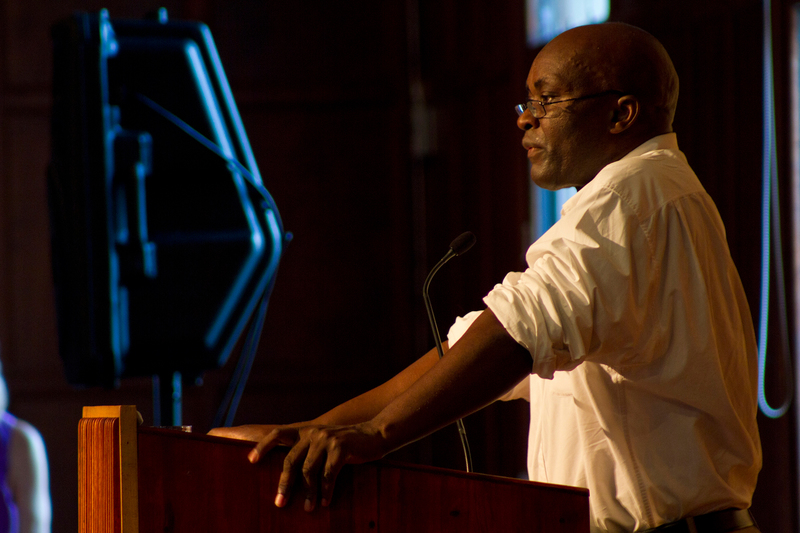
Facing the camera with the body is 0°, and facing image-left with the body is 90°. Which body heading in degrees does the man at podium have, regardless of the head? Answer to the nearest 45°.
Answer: approximately 90°

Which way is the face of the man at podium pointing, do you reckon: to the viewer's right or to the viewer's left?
to the viewer's left
